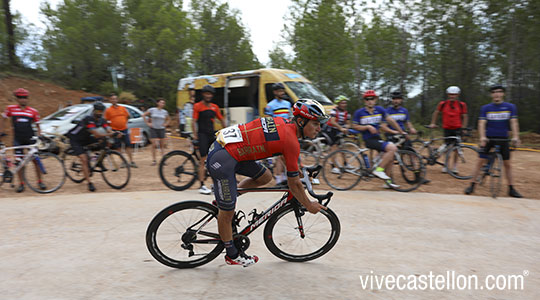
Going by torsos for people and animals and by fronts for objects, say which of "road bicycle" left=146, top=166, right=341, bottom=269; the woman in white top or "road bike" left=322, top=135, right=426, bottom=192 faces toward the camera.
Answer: the woman in white top

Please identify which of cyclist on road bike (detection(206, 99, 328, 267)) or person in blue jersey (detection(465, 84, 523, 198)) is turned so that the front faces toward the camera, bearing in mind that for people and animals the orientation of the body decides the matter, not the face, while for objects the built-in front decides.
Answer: the person in blue jersey

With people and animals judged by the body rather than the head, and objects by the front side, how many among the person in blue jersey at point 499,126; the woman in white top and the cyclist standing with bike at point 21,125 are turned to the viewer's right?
0

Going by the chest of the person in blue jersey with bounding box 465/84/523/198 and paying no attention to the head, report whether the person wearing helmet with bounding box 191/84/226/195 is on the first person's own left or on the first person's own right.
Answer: on the first person's own right

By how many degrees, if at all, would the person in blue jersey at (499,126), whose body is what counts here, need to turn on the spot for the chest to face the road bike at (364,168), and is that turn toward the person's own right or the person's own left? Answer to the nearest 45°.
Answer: approximately 90° to the person's own right

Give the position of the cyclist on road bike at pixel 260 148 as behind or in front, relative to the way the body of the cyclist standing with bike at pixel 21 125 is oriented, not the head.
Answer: in front

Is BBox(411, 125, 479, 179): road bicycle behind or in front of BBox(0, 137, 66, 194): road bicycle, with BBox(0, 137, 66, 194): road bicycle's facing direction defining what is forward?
in front

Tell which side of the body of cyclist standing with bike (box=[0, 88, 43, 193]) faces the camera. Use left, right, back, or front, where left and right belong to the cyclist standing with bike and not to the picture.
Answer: front

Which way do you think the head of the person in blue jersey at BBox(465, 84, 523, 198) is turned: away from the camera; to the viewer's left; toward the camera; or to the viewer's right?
toward the camera

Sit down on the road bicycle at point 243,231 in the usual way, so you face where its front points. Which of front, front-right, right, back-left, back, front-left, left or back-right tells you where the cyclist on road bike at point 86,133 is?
back-left

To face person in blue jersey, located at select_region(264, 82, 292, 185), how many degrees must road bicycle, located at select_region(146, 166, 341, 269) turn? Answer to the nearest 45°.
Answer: approximately 90° to its left

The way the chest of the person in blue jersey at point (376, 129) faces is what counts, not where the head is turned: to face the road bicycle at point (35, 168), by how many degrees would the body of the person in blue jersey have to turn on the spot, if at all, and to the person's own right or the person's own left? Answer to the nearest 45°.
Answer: approximately 135° to the person's own right

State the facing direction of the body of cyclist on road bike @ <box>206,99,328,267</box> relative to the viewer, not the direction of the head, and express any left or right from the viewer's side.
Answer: facing to the right of the viewer

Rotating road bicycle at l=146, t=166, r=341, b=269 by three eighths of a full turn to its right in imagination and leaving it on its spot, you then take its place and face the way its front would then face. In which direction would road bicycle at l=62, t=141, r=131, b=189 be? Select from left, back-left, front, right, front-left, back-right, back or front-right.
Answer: right

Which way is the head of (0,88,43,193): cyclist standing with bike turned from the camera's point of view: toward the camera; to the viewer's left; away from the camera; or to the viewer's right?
toward the camera

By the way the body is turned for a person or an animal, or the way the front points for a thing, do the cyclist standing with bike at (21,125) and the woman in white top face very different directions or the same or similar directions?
same or similar directions

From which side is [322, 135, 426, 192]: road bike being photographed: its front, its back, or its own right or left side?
right

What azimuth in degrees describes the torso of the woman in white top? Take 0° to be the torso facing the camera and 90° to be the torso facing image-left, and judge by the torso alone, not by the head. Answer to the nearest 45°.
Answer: approximately 0°

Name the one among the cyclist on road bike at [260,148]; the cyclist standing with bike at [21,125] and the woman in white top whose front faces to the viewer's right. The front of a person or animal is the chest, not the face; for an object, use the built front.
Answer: the cyclist on road bike at [260,148]
